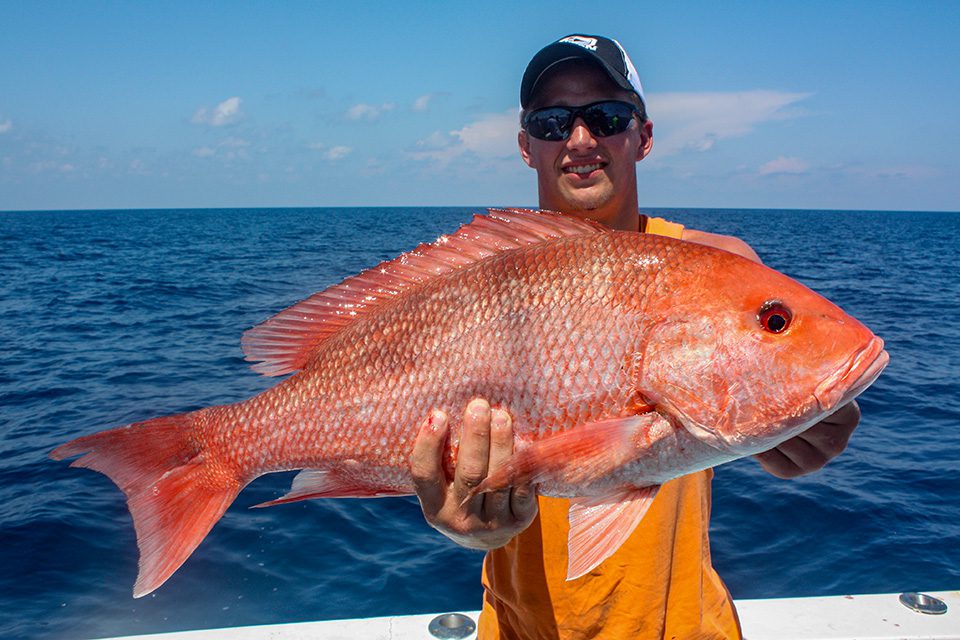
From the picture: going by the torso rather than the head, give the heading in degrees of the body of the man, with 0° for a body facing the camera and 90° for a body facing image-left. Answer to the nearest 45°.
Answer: approximately 0°
